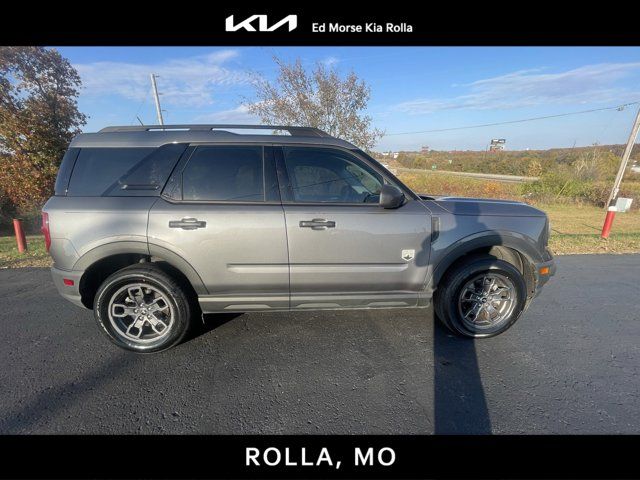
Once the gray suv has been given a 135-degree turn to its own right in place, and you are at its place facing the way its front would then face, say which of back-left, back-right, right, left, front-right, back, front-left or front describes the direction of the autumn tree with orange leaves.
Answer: right

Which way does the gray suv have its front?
to the viewer's right

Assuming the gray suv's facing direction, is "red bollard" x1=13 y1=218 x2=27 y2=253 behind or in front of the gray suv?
behind
